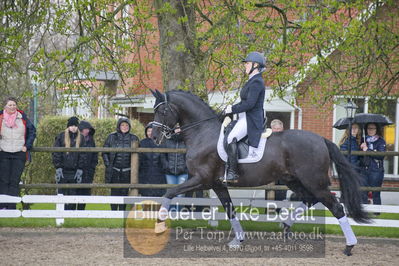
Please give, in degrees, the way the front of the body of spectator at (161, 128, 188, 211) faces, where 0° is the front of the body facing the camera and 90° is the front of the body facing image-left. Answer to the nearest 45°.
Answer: approximately 0°

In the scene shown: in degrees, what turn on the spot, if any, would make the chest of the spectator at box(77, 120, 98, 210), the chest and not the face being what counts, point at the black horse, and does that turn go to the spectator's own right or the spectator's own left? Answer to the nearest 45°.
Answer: approximately 90° to the spectator's own left

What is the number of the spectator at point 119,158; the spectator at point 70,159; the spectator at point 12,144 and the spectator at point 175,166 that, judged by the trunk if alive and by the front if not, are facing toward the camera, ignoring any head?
4

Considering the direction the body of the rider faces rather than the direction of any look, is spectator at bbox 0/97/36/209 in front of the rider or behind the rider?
in front

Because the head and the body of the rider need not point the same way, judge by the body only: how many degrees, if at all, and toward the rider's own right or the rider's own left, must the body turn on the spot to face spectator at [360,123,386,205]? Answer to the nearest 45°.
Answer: approximately 135° to the rider's own right

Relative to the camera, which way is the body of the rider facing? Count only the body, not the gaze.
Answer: to the viewer's left

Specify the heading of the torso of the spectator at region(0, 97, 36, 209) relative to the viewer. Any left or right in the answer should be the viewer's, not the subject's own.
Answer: facing the viewer

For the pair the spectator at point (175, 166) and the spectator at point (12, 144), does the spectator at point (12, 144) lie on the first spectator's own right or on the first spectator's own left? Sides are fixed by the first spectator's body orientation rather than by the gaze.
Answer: on the first spectator's own right

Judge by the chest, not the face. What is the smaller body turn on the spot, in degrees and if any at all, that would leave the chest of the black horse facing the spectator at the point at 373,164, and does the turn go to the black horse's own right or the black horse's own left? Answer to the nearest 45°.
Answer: approximately 135° to the black horse's own right

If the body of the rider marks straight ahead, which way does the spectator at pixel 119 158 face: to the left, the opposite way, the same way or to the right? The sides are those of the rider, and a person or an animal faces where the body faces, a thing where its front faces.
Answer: to the left

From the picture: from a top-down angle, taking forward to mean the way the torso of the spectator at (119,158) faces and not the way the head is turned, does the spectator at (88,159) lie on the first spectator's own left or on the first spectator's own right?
on the first spectator's own right

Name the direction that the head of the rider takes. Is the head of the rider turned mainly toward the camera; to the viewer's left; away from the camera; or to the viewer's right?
to the viewer's left

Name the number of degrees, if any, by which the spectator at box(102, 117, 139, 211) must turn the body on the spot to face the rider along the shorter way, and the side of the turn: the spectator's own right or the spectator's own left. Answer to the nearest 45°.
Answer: approximately 45° to the spectator's own left

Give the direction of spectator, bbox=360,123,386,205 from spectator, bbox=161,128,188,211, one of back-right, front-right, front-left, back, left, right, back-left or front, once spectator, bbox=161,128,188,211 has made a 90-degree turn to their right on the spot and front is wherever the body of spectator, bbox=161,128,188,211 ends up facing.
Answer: back

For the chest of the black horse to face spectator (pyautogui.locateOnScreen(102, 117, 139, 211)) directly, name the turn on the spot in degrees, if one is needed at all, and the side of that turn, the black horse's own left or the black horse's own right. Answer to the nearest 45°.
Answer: approximately 45° to the black horse's own right
